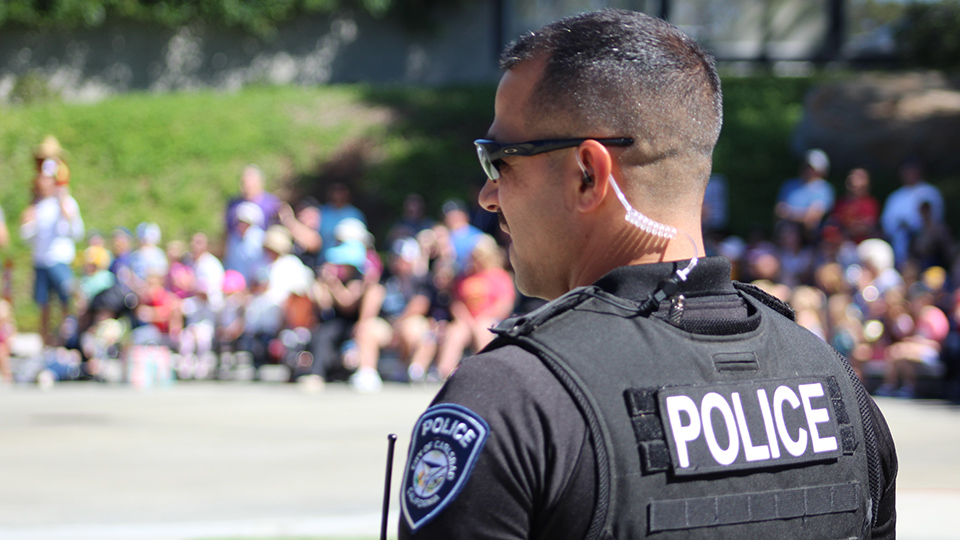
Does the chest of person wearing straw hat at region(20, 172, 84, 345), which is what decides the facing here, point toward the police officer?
yes

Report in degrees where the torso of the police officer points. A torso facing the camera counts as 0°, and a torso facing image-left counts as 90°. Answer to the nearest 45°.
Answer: approximately 135°

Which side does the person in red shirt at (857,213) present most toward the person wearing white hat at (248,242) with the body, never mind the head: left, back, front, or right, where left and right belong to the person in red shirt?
right

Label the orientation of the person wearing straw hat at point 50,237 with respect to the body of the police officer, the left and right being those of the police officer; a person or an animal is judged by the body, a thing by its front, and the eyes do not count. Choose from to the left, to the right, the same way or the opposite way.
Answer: the opposite way

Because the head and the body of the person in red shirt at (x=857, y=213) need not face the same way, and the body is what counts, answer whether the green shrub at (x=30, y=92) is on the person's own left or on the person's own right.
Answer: on the person's own right

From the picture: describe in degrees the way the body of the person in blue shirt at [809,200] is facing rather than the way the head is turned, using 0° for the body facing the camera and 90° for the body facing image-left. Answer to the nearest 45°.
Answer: approximately 0°
